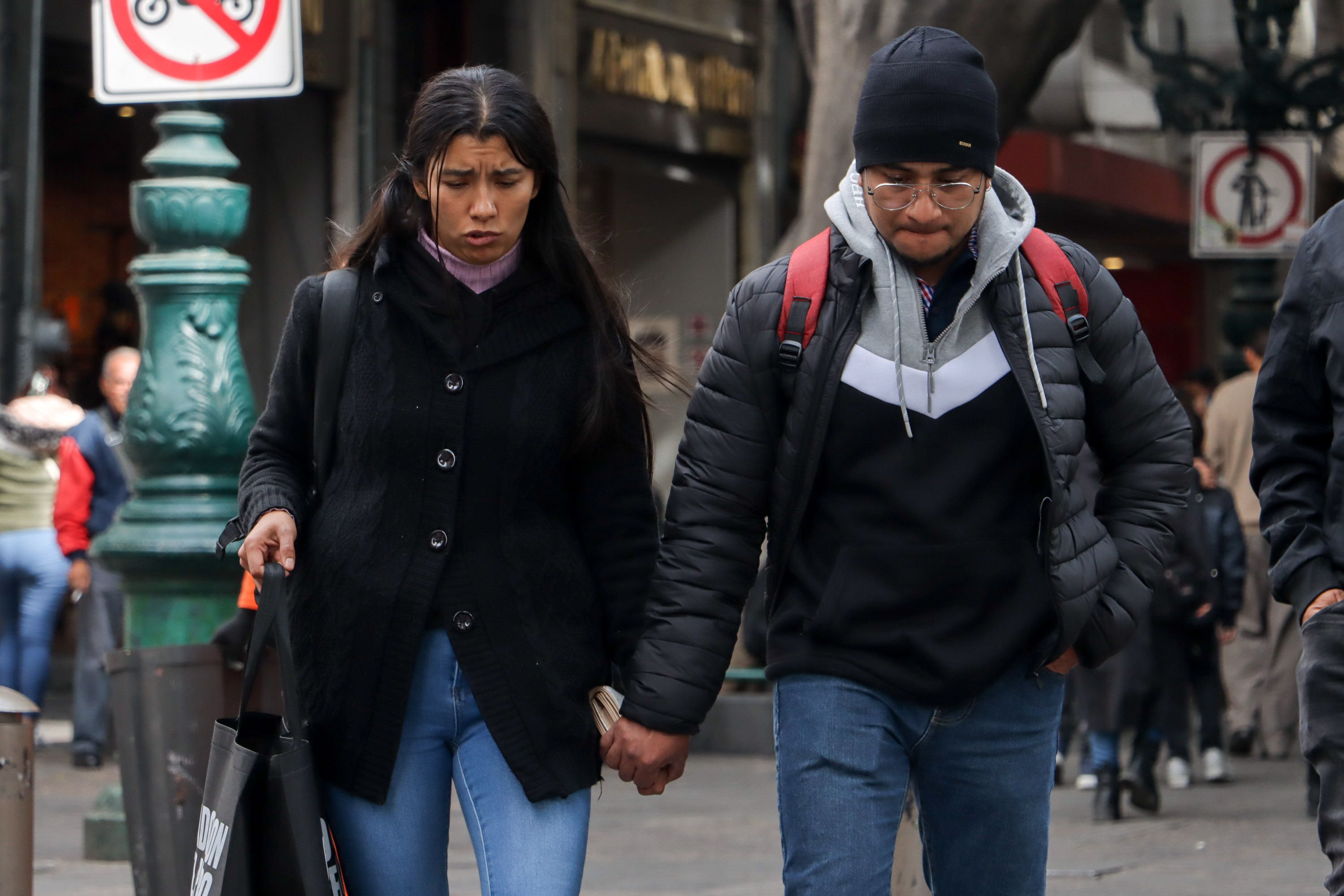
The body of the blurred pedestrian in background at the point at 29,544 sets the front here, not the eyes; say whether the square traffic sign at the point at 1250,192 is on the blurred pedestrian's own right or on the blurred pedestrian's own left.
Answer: on the blurred pedestrian's own right

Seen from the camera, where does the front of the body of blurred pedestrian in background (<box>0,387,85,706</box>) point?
away from the camera

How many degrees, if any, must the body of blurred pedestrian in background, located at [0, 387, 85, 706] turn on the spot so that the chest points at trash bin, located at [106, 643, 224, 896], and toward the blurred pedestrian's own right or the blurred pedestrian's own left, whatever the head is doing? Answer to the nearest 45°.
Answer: approximately 180°

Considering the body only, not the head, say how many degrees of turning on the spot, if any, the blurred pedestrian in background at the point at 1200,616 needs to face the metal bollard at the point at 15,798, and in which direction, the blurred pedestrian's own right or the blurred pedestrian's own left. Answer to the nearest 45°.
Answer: approximately 45° to the blurred pedestrian's own right

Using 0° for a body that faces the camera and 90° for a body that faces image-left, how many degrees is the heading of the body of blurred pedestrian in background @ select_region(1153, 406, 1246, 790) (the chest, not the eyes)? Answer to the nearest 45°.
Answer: approximately 0°

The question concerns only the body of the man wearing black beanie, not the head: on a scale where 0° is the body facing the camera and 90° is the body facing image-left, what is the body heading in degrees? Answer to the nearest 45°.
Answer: approximately 0°

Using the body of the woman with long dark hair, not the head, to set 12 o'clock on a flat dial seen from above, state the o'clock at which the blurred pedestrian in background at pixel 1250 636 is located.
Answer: The blurred pedestrian in background is roughly at 7 o'clock from the woman with long dark hair.

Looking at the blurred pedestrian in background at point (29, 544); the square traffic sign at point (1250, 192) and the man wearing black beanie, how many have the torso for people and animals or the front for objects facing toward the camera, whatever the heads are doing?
2

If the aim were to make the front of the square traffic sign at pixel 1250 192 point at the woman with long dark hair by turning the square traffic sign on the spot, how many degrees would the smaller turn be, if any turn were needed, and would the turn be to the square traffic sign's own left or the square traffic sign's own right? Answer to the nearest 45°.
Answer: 0° — it already faces them
